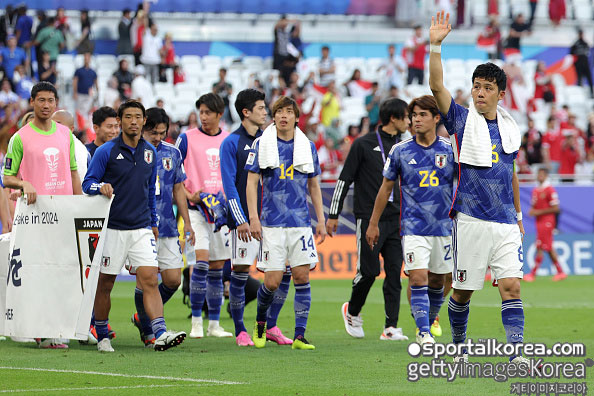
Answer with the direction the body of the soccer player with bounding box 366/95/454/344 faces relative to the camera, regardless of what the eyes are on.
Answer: toward the camera

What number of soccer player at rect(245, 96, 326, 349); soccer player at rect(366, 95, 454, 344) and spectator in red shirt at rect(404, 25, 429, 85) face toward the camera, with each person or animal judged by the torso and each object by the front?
3

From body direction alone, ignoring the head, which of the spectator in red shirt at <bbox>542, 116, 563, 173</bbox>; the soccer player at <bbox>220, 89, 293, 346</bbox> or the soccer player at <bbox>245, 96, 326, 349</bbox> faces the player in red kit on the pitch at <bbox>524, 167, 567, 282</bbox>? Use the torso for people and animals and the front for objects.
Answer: the spectator in red shirt at <bbox>542, 116, 563, 173</bbox>

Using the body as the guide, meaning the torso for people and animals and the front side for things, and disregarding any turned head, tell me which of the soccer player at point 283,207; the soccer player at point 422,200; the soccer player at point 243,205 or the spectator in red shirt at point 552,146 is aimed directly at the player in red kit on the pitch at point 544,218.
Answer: the spectator in red shirt at point 552,146

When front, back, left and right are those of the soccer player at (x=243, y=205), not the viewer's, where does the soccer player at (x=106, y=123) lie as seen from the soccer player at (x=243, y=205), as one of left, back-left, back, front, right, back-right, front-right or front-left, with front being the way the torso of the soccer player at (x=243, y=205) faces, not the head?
back-right

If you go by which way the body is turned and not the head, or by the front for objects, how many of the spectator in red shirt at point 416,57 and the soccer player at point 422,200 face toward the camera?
2

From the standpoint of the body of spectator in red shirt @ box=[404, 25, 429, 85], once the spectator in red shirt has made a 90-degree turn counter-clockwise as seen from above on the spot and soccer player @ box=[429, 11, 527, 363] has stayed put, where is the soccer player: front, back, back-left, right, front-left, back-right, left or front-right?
right

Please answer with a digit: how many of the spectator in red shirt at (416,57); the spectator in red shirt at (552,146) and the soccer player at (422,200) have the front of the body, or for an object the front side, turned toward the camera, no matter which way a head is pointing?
3

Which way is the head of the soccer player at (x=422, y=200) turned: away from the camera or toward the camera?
toward the camera

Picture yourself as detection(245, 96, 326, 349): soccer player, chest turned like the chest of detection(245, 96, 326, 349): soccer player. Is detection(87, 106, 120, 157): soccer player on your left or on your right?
on your right

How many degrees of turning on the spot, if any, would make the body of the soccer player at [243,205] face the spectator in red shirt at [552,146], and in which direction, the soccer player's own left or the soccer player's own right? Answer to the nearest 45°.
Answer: approximately 90° to the soccer player's own left

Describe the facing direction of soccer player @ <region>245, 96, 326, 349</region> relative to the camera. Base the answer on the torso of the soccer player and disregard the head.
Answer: toward the camera

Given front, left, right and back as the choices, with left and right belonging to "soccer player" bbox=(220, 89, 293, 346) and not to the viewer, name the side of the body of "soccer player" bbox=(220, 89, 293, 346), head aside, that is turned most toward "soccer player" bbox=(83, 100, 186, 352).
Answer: right

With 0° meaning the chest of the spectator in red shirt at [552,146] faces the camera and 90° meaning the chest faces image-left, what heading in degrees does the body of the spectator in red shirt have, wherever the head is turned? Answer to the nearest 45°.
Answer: approximately 0°

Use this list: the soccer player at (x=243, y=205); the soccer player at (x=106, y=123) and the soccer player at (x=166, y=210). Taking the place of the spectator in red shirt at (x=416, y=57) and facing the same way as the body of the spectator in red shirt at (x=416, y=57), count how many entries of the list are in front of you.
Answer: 3
